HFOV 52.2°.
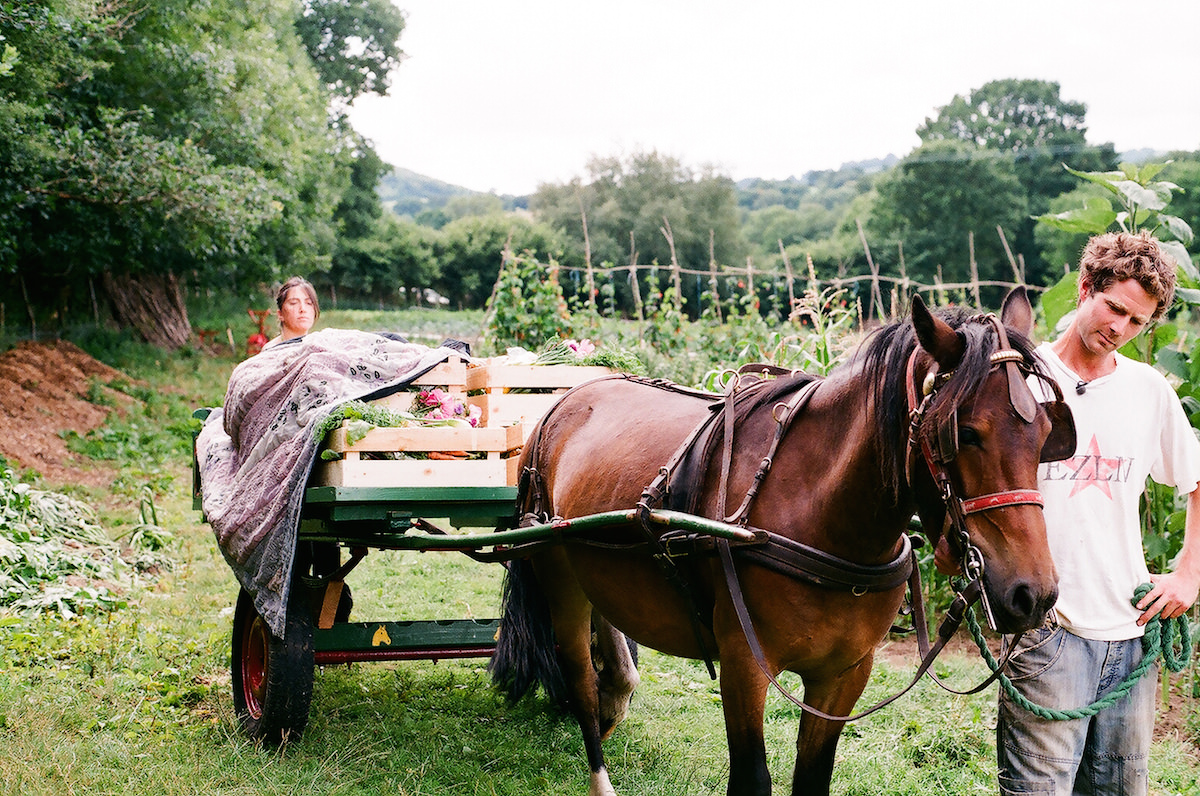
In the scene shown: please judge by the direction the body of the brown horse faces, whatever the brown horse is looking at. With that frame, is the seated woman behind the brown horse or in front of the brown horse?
behind

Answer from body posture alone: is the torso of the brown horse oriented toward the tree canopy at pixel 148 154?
no

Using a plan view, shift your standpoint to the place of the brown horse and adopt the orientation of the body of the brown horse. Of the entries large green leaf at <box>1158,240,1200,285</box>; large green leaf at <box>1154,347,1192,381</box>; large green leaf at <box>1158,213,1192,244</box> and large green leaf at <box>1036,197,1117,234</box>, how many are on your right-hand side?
0

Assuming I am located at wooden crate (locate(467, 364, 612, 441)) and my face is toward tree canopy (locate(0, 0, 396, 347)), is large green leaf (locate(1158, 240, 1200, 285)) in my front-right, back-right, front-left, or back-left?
back-right

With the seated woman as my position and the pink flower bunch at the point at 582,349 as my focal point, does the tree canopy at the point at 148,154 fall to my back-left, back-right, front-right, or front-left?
back-left

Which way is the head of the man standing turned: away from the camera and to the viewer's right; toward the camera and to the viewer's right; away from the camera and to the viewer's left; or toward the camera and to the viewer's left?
toward the camera and to the viewer's left

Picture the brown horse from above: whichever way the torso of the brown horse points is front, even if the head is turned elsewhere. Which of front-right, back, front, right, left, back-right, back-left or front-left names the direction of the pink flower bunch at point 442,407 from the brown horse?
back

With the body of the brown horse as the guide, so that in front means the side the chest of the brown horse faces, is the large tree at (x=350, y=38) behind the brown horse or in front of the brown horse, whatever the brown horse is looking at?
behind

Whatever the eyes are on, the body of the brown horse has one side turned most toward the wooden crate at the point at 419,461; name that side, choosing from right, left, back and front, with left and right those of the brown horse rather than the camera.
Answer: back

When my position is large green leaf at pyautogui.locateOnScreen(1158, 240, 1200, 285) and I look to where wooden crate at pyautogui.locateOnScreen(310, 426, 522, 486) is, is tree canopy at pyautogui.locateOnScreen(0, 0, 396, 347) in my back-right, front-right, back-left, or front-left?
front-right

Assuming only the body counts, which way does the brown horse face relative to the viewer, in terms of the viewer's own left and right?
facing the viewer and to the right of the viewer

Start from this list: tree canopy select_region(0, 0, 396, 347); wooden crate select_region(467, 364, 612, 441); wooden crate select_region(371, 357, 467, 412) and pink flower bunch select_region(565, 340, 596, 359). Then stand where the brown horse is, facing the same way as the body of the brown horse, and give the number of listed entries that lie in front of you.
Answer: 0
